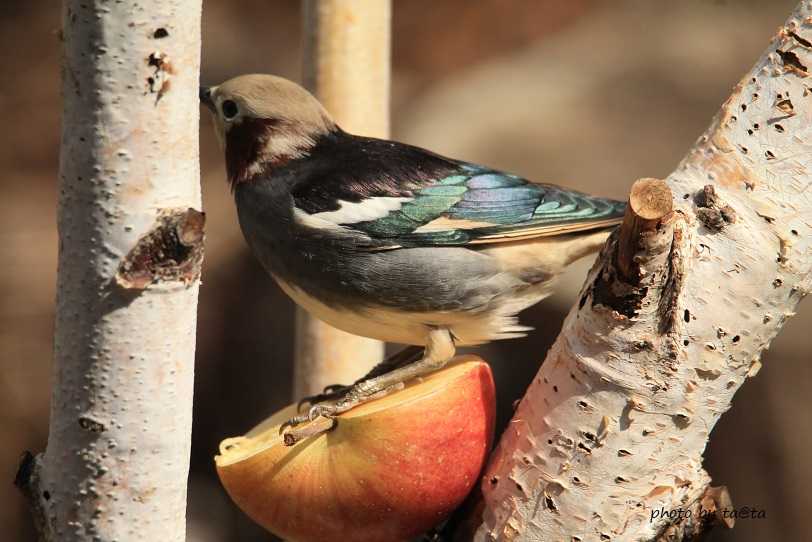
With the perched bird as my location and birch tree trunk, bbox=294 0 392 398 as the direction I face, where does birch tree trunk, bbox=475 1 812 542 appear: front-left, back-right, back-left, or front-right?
back-right

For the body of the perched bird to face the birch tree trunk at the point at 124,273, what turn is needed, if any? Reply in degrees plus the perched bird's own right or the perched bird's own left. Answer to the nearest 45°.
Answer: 0° — it already faces it

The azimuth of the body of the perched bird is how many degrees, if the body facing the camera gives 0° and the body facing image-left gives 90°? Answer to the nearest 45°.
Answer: approximately 90°

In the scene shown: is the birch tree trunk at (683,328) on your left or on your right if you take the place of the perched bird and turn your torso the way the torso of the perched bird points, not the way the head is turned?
on your left

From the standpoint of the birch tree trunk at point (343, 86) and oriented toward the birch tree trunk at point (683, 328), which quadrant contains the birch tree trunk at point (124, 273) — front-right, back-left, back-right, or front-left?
front-right

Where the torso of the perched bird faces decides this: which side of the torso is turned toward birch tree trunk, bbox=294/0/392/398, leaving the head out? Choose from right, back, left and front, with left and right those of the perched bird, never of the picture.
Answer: right
